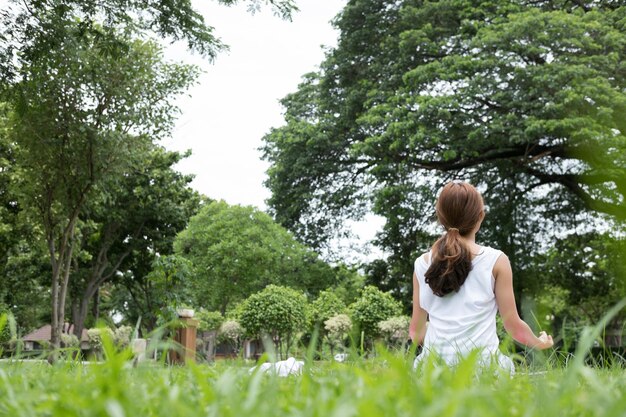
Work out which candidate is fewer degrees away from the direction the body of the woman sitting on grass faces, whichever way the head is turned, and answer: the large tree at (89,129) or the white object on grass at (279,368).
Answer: the large tree

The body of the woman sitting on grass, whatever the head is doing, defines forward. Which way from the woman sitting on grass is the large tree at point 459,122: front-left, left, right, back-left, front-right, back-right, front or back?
front-left

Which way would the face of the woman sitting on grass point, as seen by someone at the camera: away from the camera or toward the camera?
away from the camera

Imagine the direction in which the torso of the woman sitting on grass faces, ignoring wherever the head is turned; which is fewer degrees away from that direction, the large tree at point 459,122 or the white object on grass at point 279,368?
the large tree

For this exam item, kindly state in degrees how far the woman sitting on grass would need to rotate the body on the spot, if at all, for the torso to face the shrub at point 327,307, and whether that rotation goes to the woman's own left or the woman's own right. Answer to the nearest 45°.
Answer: approximately 45° to the woman's own left

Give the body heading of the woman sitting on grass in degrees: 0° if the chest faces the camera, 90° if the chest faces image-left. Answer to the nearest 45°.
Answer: approximately 225°

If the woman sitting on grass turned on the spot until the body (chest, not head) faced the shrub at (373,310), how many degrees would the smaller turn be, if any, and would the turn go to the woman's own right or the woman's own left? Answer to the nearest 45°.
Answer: approximately 45° to the woman's own left

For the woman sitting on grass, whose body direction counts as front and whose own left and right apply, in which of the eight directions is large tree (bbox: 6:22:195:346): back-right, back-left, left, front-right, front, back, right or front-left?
left

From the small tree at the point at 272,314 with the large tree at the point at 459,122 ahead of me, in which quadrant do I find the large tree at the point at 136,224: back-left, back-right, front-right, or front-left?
back-left
